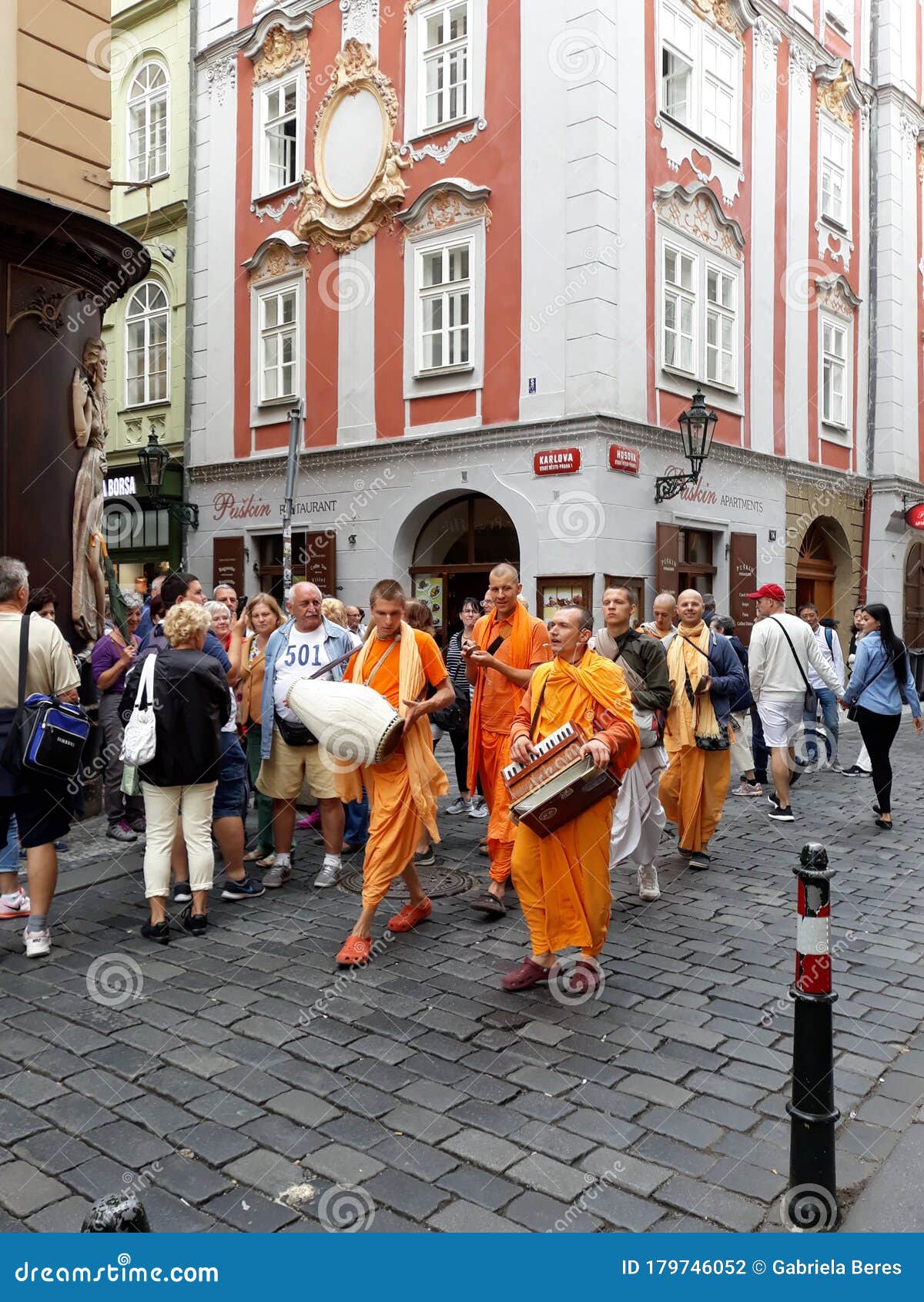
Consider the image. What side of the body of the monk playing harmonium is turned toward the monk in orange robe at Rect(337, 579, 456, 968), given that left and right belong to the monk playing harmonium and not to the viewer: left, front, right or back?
right

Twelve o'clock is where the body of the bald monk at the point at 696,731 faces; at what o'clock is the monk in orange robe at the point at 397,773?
The monk in orange robe is roughly at 1 o'clock from the bald monk.

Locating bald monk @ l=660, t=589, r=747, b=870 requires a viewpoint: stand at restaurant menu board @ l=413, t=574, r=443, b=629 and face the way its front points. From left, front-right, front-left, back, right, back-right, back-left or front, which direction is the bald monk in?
front

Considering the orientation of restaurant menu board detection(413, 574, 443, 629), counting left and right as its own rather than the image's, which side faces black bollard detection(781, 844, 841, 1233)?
front

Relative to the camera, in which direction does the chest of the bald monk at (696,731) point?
toward the camera

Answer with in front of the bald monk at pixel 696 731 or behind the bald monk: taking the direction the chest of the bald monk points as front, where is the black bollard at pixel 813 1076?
in front

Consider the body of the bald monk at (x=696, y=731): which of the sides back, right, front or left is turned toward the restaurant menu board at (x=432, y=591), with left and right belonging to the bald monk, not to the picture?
back

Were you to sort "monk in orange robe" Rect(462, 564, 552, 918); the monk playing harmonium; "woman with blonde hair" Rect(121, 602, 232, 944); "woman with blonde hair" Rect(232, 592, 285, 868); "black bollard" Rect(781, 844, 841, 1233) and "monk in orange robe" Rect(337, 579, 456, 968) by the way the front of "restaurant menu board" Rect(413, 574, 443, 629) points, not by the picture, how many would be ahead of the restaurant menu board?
6

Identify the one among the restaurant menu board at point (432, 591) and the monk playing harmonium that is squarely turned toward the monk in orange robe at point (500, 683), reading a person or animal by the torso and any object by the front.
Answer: the restaurant menu board

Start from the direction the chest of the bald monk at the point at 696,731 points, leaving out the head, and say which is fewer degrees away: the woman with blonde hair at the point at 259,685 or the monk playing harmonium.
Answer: the monk playing harmonium

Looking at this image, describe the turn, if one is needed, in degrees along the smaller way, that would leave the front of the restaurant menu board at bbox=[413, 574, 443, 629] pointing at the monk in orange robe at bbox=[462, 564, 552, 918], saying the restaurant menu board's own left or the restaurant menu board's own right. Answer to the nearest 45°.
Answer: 0° — it already faces them

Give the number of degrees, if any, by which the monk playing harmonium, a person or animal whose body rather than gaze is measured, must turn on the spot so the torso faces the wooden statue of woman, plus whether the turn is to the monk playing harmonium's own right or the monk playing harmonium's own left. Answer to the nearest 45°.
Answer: approximately 90° to the monk playing harmonium's own right

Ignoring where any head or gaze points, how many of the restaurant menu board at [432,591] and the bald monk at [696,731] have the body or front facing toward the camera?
2

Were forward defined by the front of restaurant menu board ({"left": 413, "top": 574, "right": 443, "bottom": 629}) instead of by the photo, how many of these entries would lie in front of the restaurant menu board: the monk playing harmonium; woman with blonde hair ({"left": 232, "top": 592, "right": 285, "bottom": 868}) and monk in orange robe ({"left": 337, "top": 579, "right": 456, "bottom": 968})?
3

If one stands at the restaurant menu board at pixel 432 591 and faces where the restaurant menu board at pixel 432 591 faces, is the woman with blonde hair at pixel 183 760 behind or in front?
in front

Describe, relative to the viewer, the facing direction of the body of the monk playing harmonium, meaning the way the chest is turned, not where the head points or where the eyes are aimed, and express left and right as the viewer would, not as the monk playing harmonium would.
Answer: facing the viewer and to the left of the viewer
